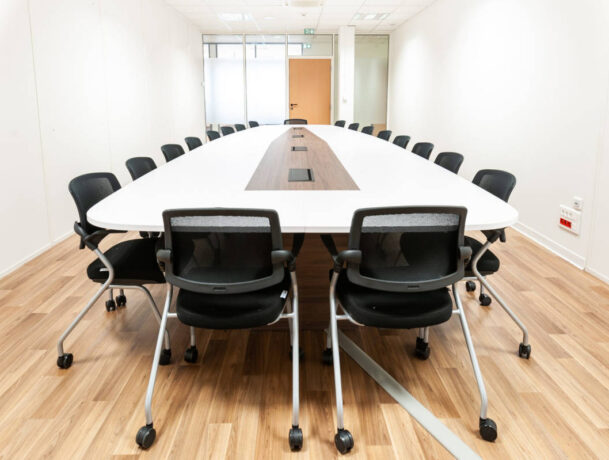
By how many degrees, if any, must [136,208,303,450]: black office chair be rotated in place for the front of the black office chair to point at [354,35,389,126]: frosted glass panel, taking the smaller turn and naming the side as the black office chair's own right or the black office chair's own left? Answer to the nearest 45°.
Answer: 0° — it already faces it

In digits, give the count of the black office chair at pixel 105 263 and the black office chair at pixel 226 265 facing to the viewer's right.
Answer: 1

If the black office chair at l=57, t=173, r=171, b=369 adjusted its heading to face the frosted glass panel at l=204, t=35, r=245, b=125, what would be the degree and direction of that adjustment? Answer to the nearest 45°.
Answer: approximately 90° to its left

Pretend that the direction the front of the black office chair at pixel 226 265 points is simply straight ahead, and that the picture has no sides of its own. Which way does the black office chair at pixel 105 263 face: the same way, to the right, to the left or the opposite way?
to the right

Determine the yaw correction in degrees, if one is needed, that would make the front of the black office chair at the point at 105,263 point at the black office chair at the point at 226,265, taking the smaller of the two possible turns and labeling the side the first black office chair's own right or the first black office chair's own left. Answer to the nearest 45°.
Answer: approximately 45° to the first black office chair's own right

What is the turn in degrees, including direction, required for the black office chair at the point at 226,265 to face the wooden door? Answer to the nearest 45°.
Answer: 0° — it already faces it

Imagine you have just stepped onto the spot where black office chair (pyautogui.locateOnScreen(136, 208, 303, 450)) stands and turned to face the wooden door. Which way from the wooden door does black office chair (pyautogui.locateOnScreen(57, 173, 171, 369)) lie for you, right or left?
left

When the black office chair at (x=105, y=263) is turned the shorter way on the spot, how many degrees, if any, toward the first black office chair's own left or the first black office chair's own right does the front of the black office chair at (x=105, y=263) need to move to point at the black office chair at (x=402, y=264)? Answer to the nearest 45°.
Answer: approximately 45° to the first black office chair's own right

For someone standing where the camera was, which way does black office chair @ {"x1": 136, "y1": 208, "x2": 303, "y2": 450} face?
facing away from the viewer

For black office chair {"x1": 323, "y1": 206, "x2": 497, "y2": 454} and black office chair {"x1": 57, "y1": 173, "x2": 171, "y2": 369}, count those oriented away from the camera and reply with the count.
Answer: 1

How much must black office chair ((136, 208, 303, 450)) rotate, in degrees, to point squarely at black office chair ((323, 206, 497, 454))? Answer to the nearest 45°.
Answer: approximately 90° to its right

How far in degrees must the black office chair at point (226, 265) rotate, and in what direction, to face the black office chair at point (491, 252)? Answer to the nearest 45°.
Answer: approximately 90° to its right

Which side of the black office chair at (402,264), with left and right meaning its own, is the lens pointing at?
back

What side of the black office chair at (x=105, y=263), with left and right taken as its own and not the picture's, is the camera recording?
right

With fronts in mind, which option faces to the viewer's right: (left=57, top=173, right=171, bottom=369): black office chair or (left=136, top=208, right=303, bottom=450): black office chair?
(left=57, top=173, right=171, bottom=369): black office chair
